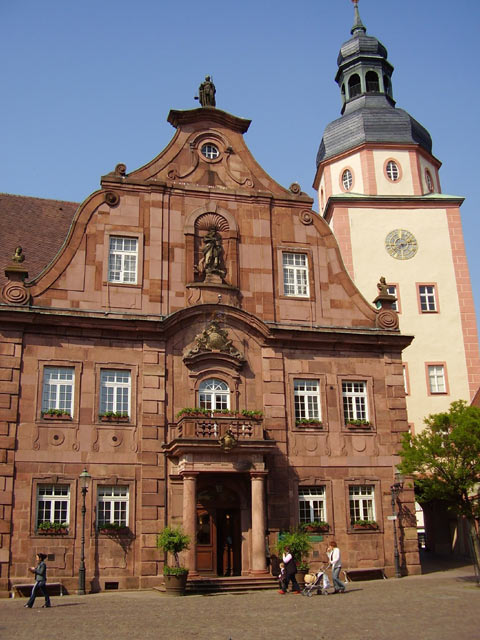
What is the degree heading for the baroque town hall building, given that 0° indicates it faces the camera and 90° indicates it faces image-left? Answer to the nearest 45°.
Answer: approximately 0°

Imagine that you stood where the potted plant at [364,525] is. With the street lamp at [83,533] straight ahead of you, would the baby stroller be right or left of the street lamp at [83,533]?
left

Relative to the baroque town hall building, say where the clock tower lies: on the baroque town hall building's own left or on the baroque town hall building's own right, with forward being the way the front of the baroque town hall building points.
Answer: on the baroque town hall building's own left

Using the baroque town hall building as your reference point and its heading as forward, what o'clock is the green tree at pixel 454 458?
The green tree is roughly at 10 o'clock from the baroque town hall building.

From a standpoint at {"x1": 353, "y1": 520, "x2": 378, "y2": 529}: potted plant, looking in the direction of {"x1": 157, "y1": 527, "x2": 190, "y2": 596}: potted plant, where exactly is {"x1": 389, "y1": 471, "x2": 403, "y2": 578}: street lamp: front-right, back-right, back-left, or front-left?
back-left
